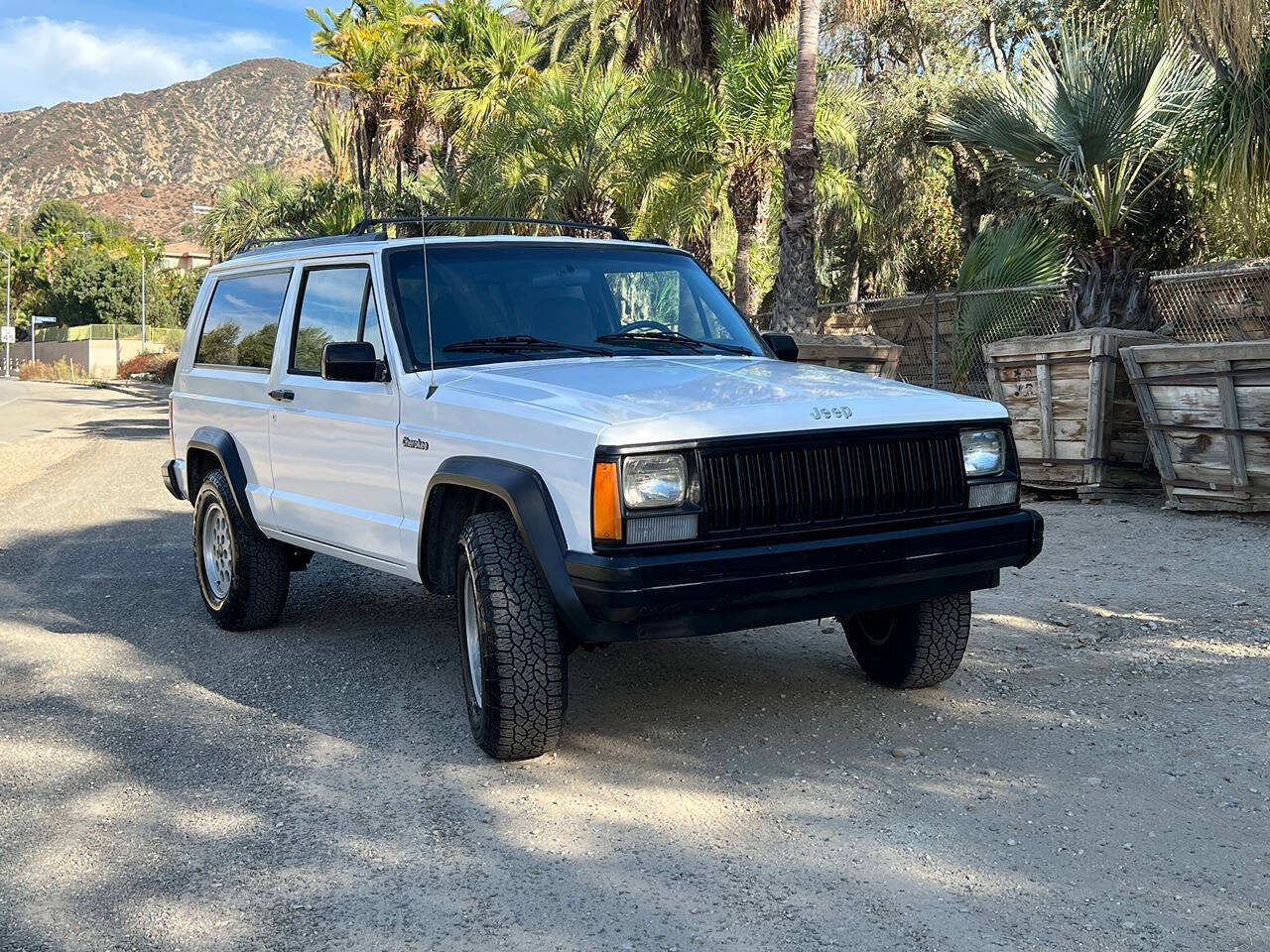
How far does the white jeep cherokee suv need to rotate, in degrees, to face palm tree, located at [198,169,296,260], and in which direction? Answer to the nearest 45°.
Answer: approximately 135° to its left

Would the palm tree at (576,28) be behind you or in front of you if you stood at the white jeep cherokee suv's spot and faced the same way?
behind

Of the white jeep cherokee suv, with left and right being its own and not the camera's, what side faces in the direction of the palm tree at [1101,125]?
left

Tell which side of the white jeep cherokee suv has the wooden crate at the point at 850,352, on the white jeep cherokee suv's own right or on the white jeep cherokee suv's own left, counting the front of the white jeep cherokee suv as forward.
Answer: on the white jeep cherokee suv's own left

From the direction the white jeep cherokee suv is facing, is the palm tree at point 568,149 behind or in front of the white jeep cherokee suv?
behind

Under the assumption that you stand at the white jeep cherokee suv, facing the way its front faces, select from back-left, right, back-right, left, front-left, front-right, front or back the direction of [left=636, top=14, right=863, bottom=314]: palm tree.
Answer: back-left

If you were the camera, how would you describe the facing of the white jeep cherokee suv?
facing the viewer and to the right of the viewer

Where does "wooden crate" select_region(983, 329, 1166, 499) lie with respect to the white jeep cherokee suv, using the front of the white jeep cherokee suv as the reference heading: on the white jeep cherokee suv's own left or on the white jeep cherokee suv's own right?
on the white jeep cherokee suv's own left

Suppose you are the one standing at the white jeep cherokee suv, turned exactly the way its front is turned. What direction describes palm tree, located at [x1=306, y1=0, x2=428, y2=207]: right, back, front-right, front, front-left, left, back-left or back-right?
back-left
